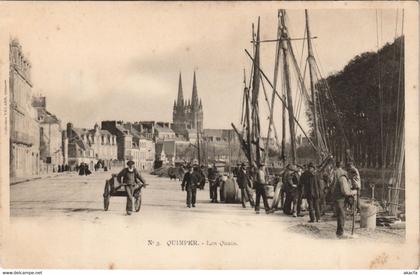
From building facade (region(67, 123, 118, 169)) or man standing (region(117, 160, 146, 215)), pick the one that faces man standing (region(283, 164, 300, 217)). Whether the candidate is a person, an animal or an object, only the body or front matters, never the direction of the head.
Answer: the building facade

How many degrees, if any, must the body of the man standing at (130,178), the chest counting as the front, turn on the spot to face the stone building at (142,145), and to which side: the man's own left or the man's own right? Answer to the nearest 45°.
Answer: approximately 180°

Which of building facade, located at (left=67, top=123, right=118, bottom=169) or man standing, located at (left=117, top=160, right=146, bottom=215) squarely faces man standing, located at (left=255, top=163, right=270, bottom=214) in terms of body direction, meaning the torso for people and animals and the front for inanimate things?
the building facade

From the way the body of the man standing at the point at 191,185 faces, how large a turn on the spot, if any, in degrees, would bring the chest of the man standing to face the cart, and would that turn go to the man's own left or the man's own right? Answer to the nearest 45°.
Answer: approximately 45° to the man's own right

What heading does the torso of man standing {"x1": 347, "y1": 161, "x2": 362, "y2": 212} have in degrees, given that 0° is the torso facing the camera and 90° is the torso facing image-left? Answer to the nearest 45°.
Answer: approximately 90°

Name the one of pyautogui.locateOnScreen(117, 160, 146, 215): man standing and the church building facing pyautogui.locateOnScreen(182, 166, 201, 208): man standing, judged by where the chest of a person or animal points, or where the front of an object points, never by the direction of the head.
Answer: the church building

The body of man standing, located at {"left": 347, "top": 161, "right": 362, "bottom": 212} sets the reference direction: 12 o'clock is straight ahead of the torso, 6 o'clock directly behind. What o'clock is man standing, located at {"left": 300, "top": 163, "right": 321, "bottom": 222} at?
man standing, located at {"left": 300, "top": 163, "right": 321, "bottom": 222} is roughly at 1 o'clock from man standing, located at {"left": 347, "top": 161, "right": 362, "bottom": 212}.

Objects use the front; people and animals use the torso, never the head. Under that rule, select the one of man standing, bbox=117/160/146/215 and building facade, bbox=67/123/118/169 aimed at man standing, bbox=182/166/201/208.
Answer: the building facade

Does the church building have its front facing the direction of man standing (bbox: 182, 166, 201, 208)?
yes

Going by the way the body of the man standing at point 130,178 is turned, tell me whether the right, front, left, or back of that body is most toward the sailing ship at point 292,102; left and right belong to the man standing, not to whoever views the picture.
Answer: left
